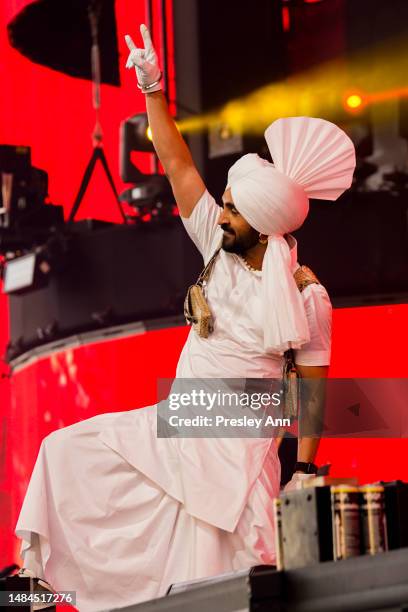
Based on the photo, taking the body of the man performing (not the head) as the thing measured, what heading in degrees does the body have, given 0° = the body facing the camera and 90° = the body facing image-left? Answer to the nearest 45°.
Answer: approximately 45°

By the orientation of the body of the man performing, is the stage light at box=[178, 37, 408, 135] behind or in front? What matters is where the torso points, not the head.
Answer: behind

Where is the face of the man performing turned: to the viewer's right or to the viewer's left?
to the viewer's left

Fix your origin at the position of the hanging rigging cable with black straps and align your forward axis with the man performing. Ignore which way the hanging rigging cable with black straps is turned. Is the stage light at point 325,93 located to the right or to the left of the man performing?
left

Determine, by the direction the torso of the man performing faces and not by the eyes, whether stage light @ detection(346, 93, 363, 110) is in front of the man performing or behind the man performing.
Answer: behind

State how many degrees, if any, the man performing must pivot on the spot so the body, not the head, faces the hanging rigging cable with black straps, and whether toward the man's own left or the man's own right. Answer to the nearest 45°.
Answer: approximately 135° to the man's own right
